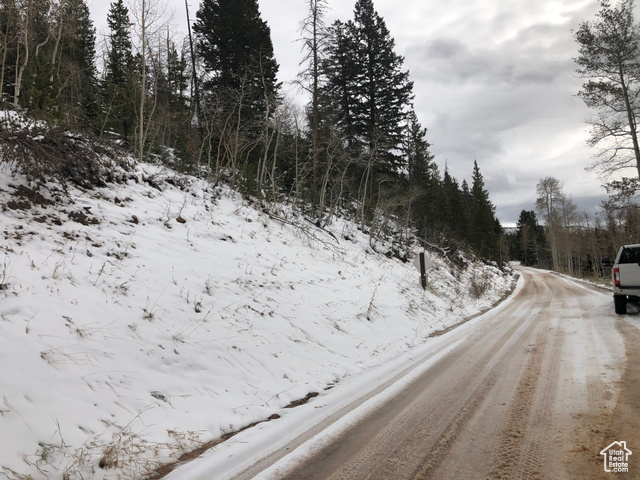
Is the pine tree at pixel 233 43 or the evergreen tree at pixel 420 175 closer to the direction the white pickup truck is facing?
the evergreen tree

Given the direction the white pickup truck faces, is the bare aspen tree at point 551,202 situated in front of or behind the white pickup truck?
in front

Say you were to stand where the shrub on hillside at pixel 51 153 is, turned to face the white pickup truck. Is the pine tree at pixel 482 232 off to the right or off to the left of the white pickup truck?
left

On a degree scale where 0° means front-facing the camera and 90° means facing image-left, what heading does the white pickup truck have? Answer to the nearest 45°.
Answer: approximately 180°

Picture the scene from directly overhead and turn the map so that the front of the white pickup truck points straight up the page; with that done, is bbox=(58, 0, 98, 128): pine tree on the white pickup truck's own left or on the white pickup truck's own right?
on the white pickup truck's own left

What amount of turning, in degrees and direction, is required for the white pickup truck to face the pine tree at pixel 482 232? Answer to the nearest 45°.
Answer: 0° — it already faces it

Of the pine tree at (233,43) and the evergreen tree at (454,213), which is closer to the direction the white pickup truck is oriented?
the evergreen tree

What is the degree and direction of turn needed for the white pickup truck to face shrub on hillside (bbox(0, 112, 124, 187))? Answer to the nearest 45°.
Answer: approximately 135° to its left
